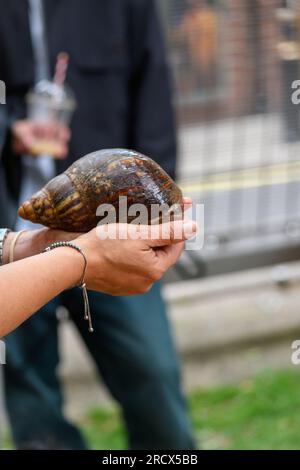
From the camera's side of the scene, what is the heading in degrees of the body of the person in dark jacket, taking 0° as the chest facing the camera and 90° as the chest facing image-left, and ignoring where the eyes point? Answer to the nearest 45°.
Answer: approximately 45°
